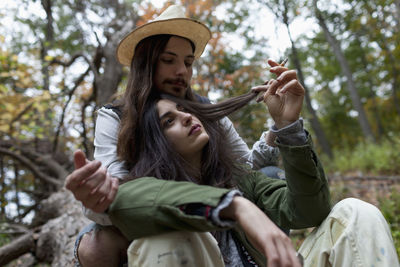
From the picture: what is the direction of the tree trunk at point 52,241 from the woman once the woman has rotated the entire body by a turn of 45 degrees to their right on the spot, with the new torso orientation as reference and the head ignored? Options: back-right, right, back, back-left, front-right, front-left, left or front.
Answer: back-right

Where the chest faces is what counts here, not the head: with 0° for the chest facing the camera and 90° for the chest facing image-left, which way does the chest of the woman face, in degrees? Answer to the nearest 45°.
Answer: approximately 315°

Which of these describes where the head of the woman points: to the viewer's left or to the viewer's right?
to the viewer's right

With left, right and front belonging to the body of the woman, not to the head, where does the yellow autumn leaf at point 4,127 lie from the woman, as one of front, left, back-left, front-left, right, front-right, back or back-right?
back

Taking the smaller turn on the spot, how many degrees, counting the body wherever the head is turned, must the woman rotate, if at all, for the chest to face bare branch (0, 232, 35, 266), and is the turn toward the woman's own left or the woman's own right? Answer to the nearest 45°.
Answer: approximately 180°
